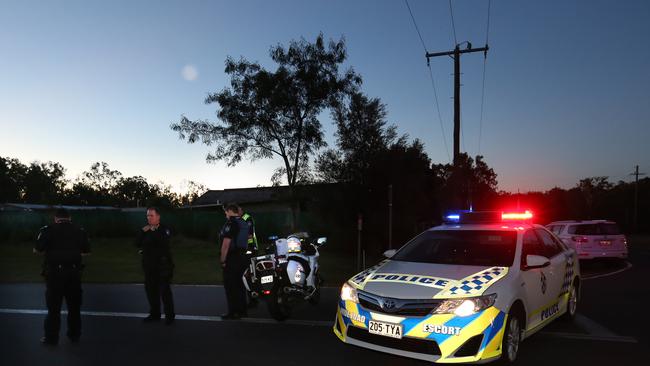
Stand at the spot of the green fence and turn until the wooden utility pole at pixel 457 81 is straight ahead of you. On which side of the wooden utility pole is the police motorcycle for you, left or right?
right

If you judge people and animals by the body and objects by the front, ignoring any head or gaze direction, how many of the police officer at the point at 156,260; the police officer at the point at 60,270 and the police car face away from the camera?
1

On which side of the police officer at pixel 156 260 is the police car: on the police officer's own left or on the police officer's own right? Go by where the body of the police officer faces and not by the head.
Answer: on the police officer's own left

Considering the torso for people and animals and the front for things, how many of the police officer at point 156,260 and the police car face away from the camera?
0

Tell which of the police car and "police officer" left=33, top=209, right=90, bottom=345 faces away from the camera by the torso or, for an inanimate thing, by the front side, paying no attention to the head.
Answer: the police officer

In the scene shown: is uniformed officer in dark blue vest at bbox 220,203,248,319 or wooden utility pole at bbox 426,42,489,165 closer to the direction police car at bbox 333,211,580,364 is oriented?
the uniformed officer in dark blue vest

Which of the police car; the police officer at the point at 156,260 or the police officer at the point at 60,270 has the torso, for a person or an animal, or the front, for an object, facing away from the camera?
the police officer at the point at 60,270

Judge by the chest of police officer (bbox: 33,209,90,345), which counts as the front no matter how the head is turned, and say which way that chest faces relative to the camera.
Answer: away from the camera

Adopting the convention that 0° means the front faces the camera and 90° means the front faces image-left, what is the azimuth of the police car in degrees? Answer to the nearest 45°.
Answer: approximately 45°

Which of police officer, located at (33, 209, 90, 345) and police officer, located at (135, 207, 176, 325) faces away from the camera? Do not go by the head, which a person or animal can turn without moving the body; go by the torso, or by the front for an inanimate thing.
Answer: police officer, located at (33, 209, 90, 345)

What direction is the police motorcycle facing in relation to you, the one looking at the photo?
facing away from the viewer and to the right of the viewer

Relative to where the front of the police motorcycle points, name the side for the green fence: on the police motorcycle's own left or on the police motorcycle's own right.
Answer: on the police motorcycle's own left
